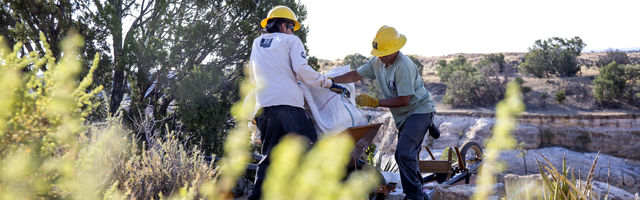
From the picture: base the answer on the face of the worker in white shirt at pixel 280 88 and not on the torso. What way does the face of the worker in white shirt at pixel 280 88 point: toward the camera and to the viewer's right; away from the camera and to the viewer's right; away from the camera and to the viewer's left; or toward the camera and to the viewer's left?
away from the camera and to the viewer's right

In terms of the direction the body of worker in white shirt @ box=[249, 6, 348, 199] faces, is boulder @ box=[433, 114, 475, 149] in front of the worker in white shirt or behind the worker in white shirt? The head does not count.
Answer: in front

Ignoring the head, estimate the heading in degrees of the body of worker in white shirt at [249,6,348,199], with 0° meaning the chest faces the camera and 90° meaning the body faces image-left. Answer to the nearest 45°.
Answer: approximately 225°

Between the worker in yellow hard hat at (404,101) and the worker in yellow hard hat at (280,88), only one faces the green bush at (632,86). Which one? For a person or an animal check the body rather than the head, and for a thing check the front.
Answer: the worker in yellow hard hat at (280,88)

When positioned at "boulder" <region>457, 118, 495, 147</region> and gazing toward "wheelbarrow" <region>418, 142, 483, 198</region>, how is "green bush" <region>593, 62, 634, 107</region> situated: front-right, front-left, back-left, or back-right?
back-left

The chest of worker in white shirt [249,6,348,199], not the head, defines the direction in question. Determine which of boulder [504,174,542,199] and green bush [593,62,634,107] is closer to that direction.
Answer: the green bush

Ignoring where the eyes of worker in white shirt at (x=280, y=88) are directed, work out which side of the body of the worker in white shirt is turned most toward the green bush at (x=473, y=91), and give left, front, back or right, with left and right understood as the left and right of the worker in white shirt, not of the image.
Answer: front

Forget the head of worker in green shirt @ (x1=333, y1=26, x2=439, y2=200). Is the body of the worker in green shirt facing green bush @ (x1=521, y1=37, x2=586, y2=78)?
no

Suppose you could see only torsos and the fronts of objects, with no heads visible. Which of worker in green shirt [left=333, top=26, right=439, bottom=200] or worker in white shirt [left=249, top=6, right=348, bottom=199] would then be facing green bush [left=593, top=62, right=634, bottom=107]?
worker in white shirt [left=249, top=6, right=348, bottom=199]

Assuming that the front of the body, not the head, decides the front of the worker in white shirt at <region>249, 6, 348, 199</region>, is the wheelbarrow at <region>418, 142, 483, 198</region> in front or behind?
in front

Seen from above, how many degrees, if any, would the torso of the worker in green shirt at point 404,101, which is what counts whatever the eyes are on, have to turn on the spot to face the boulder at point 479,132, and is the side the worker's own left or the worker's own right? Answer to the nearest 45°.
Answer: approximately 135° to the worker's own right

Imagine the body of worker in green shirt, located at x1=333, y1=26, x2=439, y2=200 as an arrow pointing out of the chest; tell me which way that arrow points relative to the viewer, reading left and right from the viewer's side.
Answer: facing the viewer and to the left of the viewer

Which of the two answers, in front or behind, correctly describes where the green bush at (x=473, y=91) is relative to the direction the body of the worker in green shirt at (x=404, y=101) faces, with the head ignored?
behind

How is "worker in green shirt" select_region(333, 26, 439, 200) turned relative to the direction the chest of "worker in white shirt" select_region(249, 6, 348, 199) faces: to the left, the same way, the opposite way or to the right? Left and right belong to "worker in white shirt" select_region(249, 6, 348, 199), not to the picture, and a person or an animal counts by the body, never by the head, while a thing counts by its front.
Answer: the opposite way

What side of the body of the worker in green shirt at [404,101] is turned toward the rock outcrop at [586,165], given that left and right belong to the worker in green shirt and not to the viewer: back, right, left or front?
back

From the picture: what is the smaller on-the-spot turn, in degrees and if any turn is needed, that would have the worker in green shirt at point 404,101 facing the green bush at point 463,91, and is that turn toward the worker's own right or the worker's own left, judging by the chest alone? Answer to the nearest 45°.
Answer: approximately 135° to the worker's own right
